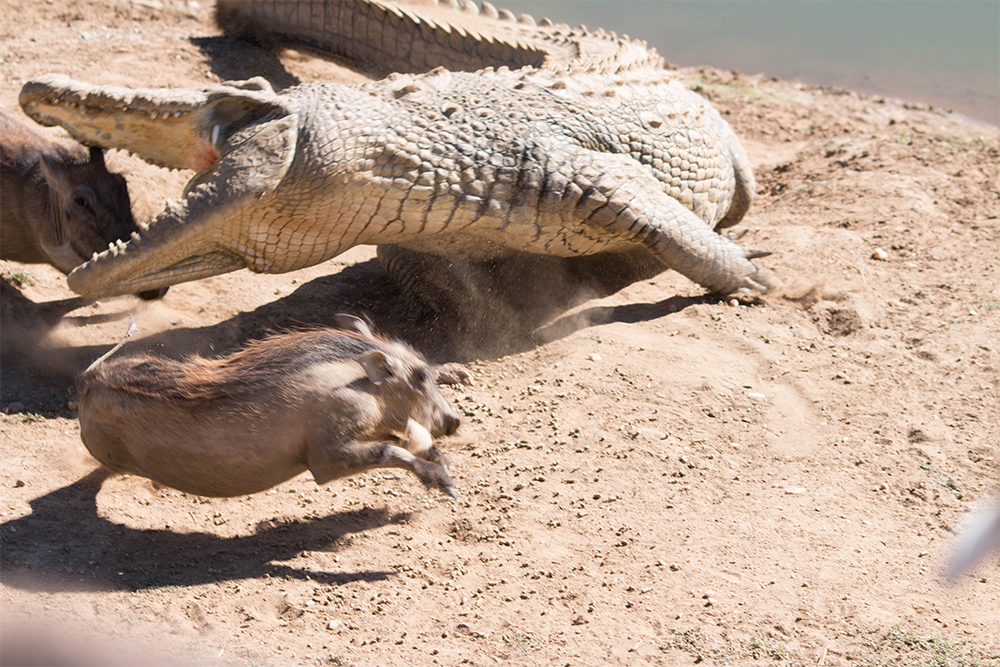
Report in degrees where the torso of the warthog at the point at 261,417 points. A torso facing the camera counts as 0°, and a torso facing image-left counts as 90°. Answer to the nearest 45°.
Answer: approximately 270°

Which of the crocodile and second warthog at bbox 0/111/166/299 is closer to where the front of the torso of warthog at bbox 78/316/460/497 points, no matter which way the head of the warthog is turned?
the crocodile

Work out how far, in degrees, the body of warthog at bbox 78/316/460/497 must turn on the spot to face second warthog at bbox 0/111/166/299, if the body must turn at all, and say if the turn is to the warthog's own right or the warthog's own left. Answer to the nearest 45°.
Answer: approximately 135° to the warthog's own left

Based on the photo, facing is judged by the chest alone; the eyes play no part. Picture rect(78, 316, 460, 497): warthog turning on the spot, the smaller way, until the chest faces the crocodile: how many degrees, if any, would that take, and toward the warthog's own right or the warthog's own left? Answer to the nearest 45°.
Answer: approximately 90° to the warthog's own left
